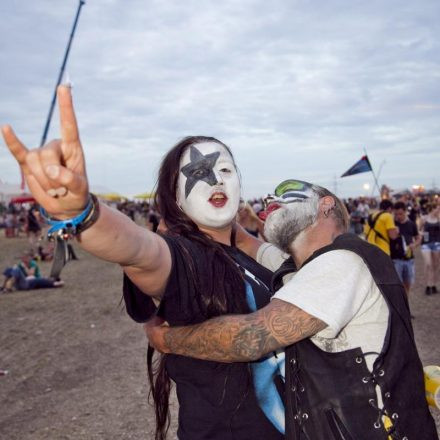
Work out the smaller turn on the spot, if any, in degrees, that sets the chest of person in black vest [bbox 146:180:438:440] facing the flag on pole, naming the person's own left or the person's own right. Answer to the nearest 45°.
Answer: approximately 90° to the person's own right

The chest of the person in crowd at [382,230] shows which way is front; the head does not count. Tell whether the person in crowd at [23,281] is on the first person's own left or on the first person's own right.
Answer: on the first person's own left

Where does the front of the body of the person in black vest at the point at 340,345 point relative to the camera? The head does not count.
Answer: to the viewer's left

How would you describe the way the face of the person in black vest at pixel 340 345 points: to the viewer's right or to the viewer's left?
to the viewer's left

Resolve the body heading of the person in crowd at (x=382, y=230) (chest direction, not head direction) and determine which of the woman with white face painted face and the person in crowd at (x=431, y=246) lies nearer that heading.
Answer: the person in crowd

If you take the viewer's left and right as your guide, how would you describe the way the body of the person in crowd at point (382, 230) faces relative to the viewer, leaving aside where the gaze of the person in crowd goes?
facing away from the viewer and to the right of the viewer

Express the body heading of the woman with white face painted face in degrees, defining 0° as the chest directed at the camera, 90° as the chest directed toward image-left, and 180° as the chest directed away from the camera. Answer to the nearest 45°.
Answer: approximately 315°

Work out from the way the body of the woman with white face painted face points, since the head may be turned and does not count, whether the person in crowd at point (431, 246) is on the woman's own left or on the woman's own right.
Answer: on the woman's own left

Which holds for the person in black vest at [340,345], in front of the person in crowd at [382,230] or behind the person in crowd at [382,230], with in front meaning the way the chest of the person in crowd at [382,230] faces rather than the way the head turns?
behind
